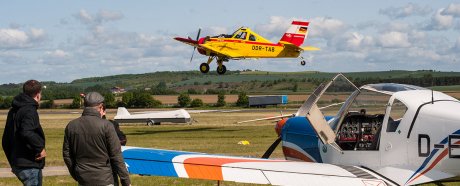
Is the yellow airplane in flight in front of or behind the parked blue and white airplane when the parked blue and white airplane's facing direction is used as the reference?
in front

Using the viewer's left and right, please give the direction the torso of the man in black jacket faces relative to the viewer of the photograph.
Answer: facing away from the viewer and to the right of the viewer

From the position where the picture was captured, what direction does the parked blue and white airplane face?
facing away from the viewer and to the left of the viewer

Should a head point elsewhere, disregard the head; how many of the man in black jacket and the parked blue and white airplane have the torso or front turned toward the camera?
0

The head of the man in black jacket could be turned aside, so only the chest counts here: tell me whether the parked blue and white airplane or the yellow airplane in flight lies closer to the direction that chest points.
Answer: the yellow airplane in flight

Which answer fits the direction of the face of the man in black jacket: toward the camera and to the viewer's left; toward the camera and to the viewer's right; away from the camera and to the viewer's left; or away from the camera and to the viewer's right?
away from the camera and to the viewer's right

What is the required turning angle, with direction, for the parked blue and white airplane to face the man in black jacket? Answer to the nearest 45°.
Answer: approximately 45° to its left

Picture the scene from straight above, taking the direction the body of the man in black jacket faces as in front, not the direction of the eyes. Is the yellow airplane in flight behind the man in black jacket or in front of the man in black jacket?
in front
